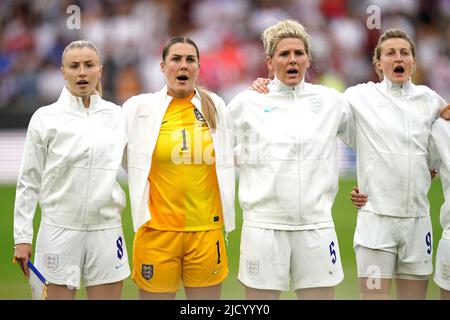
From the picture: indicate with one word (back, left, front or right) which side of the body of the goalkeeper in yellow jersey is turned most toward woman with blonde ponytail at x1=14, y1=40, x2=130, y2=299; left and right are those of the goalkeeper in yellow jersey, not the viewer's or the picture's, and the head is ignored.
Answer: right

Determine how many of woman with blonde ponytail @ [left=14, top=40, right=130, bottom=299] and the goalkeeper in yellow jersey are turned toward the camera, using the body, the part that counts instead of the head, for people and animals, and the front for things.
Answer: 2

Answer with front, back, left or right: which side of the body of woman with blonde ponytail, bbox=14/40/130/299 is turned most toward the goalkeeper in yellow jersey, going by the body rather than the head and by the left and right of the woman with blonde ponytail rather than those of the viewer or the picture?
left
